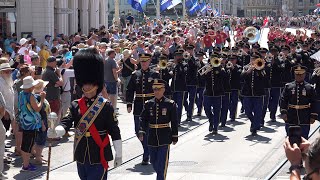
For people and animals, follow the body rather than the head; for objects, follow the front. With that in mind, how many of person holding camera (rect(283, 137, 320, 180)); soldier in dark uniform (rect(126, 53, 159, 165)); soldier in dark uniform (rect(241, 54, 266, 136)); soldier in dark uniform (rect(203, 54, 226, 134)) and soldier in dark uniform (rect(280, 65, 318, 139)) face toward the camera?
4

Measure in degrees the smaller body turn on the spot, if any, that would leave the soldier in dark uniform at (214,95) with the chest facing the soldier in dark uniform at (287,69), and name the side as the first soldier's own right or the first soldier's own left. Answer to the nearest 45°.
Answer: approximately 135° to the first soldier's own left

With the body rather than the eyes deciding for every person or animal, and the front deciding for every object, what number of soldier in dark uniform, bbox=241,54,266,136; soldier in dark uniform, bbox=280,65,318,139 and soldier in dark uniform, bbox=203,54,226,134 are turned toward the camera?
3

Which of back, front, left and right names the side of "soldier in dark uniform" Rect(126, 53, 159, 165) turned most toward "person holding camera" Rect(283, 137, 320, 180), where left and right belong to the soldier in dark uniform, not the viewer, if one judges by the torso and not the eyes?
front

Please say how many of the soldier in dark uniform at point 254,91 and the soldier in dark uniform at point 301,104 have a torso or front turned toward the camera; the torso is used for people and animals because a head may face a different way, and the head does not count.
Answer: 2

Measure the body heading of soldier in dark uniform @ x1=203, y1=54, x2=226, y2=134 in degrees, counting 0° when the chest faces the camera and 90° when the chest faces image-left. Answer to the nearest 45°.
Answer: approximately 0°

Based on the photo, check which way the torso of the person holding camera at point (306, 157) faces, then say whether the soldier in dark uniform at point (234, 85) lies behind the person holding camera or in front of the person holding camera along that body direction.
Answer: in front

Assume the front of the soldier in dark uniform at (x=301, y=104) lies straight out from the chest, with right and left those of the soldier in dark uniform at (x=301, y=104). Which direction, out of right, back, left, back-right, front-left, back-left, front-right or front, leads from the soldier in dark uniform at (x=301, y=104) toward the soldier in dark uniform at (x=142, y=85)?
right

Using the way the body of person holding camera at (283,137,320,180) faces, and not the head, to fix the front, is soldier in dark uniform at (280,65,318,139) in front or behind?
in front

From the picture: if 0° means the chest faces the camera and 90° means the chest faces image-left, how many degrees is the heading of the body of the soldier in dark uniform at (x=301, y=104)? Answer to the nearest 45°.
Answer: approximately 0°

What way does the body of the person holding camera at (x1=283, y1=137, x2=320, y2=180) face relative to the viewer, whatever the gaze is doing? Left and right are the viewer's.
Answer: facing away from the viewer and to the left of the viewer
